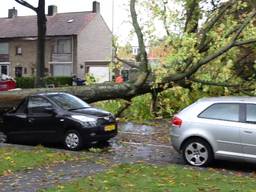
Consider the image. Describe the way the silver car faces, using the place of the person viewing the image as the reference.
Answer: facing to the right of the viewer

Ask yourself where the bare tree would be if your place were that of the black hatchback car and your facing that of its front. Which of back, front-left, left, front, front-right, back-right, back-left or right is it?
back-left

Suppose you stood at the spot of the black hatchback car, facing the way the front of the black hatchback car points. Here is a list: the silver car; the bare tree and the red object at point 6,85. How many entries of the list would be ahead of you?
1

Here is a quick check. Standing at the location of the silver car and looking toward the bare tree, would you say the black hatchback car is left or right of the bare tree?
left

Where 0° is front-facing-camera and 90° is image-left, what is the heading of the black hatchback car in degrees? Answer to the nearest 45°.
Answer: approximately 315°

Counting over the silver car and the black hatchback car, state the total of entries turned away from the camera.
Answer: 0

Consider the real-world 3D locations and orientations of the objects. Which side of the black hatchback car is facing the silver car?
front

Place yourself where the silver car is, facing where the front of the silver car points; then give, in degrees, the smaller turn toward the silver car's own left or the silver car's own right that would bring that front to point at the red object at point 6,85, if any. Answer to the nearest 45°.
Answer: approximately 135° to the silver car's own left

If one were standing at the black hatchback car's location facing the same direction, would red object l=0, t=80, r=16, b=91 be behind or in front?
behind
